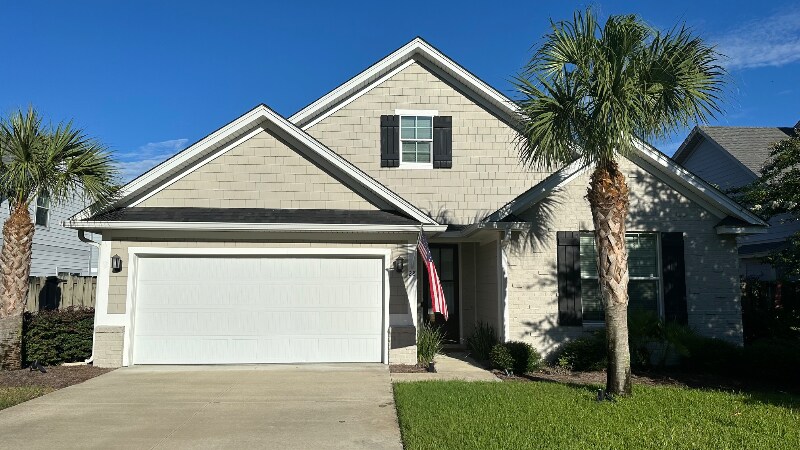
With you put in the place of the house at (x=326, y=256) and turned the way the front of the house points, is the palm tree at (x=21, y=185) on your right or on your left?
on your right

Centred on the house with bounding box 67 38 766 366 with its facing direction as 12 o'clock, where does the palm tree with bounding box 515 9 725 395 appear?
The palm tree is roughly at 10 o'clock from the house.

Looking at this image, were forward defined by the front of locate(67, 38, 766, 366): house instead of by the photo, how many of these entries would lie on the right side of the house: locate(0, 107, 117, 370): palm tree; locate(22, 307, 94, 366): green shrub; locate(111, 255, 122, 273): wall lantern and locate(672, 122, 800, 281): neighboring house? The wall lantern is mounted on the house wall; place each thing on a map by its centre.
3

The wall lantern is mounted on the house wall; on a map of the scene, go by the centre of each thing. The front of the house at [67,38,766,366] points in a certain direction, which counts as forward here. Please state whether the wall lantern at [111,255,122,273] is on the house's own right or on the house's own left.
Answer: on the house's own right

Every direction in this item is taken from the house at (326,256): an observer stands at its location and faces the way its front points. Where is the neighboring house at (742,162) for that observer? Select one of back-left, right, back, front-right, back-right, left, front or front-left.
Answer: back-left

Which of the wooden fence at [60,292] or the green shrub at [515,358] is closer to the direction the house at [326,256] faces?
the green shrub

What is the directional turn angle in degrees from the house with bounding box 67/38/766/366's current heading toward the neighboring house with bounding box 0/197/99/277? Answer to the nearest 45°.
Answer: approximately 135° to its right

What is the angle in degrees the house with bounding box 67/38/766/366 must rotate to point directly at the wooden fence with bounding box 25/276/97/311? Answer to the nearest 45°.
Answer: approximately 135° to its right

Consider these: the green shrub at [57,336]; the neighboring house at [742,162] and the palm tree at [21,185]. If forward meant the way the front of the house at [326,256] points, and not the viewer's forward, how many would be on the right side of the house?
2

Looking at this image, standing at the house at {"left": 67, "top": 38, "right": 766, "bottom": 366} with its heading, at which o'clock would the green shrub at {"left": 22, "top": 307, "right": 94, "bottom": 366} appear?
The green shrub is roughly at 3 o'clock from the house.

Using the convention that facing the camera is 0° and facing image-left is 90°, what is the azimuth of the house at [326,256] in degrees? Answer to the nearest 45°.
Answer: approximately 0°

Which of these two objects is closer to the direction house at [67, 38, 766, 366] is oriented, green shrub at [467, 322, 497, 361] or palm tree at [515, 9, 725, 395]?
the palm tree

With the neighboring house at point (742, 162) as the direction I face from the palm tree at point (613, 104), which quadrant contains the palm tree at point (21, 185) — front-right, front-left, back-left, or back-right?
back-left
